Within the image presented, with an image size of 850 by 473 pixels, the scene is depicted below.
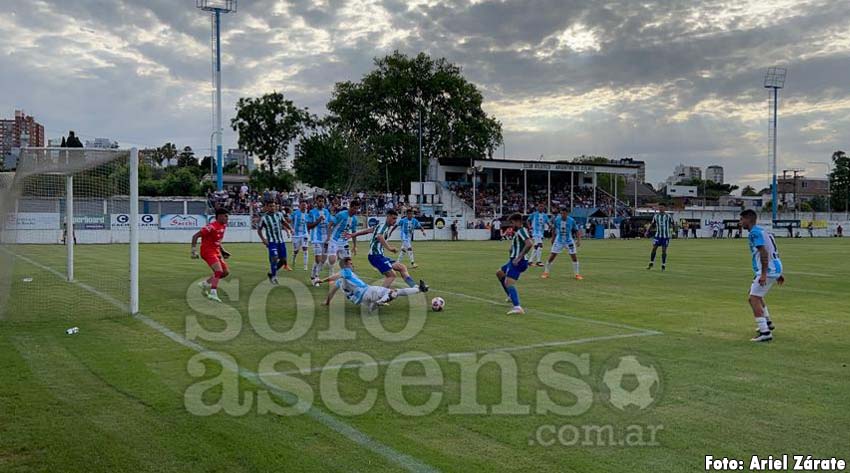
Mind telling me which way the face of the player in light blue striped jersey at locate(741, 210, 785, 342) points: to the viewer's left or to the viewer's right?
to the viewer's left

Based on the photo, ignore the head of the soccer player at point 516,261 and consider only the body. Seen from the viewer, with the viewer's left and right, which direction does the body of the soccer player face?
facing to the left of the viewer

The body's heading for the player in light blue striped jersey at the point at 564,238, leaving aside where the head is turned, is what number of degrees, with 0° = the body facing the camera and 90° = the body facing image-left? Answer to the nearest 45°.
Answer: approximately 0°

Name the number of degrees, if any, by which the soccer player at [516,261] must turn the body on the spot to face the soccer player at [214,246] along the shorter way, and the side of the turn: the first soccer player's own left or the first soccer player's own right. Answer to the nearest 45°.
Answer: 0° — they already face them

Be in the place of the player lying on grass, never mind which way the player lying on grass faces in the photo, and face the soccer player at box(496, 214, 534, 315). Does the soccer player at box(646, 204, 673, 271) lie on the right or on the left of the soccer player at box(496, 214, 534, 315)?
left

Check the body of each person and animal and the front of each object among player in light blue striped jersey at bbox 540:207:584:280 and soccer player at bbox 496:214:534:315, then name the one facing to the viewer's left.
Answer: the soccer player

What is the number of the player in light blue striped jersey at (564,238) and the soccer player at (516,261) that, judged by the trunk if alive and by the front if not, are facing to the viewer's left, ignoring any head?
1

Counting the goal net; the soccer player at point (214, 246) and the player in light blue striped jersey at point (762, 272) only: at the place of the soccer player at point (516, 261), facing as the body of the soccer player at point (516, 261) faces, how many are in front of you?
2

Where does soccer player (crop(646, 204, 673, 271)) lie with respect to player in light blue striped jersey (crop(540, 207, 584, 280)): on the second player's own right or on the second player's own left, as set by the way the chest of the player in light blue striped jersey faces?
on the second player's own left

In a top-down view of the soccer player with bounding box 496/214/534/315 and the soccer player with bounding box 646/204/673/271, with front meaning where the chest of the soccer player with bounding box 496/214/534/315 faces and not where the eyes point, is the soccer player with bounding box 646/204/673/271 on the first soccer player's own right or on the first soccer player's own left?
on the first soccer player's own right
